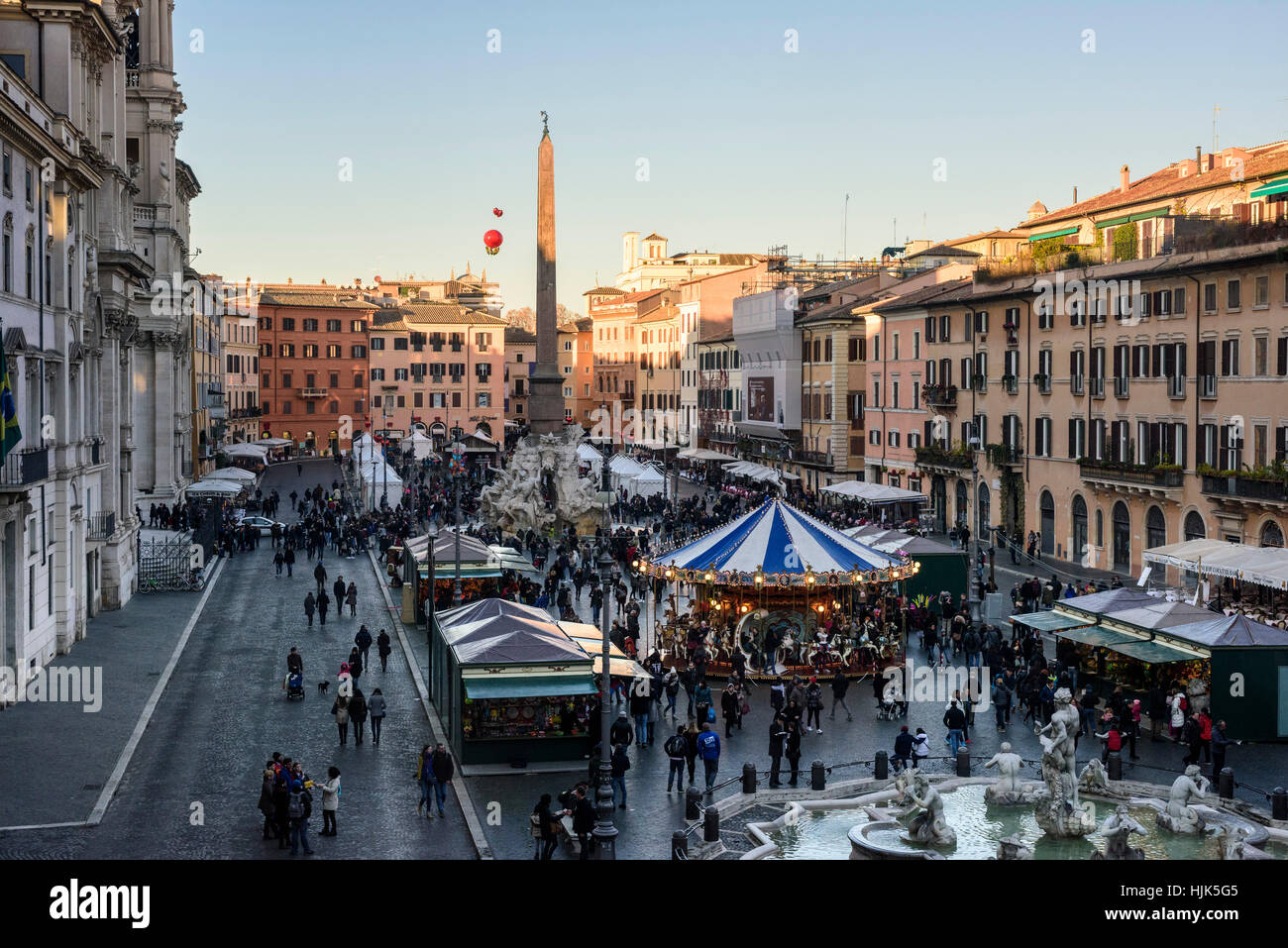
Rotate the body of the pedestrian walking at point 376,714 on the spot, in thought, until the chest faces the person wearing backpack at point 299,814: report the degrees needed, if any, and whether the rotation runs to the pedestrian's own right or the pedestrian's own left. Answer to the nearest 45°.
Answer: approximately 180°

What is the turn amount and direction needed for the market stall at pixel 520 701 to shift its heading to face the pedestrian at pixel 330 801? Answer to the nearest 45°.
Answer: approximately 45° to its right

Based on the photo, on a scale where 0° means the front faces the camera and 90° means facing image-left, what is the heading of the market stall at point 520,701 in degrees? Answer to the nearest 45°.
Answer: approximately 0°

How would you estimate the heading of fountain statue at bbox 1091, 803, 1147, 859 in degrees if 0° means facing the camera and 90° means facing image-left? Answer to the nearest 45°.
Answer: approximately 0°

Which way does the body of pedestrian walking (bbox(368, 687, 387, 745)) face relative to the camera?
away from the camera
